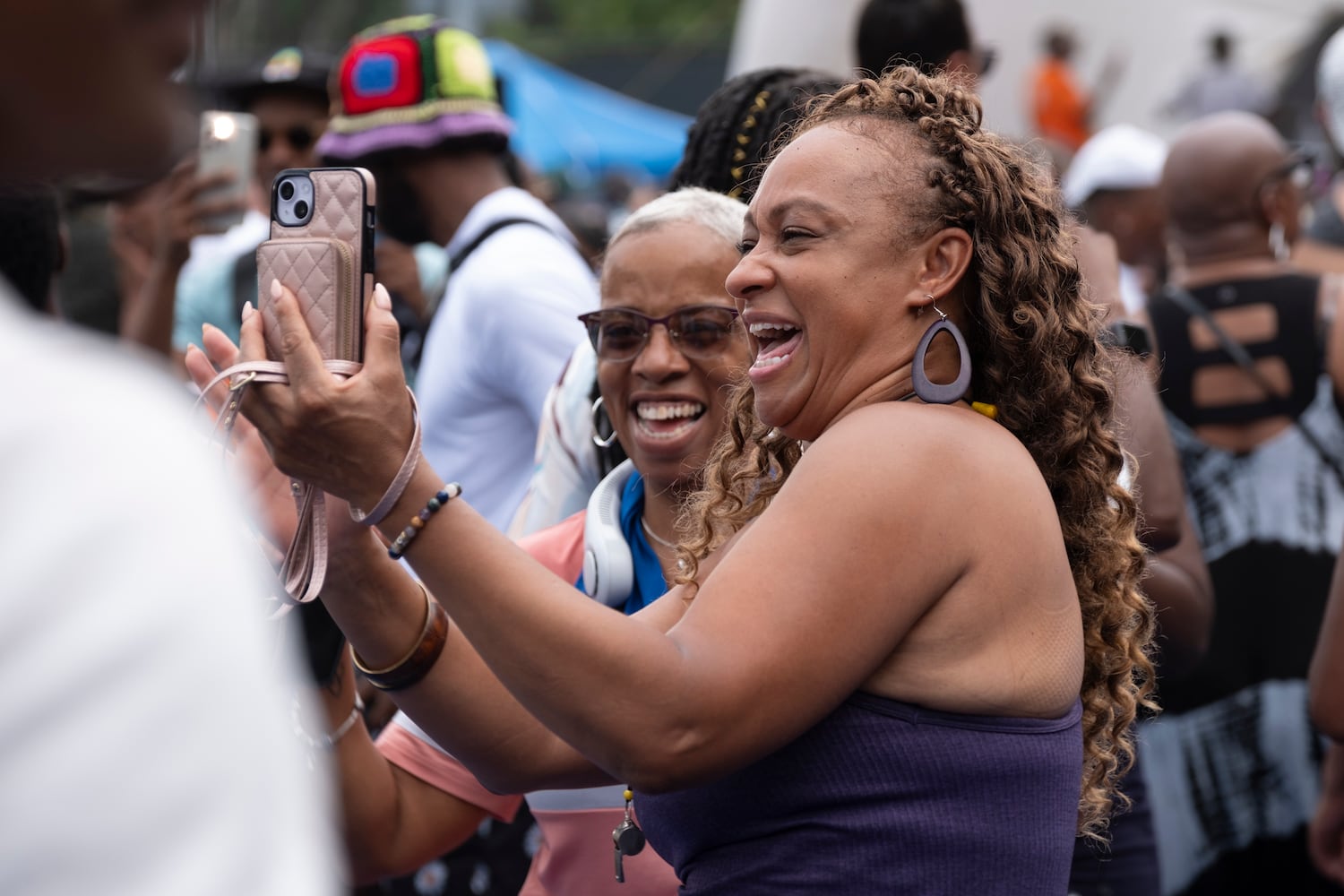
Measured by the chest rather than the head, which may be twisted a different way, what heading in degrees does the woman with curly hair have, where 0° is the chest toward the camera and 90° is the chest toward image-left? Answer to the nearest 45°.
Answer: approximately 90°

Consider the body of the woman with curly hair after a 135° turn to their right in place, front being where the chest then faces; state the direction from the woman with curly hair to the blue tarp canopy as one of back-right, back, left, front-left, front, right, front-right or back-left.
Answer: front-left

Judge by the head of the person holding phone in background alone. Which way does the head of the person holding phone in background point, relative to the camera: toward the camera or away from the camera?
toward the camera

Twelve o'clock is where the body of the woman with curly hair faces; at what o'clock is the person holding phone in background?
The person holding phone in background is roughly at 2 o'clock from the woman with curly hair.

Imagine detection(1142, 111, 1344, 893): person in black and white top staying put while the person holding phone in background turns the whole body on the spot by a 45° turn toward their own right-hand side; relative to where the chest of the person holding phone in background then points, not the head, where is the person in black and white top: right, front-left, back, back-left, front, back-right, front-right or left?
back-left

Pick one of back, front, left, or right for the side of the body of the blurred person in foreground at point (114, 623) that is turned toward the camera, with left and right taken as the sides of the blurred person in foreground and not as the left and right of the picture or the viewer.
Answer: back

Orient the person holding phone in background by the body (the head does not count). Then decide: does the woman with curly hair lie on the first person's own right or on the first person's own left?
on the first person's own left

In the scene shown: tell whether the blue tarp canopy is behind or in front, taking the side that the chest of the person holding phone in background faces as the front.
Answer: behind

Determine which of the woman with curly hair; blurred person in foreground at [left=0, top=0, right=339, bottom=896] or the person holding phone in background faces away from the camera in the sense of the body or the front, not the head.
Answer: the blurred person in foreground

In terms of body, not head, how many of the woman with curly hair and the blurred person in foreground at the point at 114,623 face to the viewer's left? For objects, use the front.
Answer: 1

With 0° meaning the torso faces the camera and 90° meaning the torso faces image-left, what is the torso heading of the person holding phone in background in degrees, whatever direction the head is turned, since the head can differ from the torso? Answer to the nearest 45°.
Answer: approximately 45°

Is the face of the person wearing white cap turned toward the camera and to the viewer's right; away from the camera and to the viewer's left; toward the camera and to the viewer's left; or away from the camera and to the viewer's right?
toward the camera and to the viewer's left

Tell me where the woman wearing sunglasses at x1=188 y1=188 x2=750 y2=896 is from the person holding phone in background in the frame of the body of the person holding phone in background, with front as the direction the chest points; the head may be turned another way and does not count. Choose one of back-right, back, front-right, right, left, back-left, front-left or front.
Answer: front-left
